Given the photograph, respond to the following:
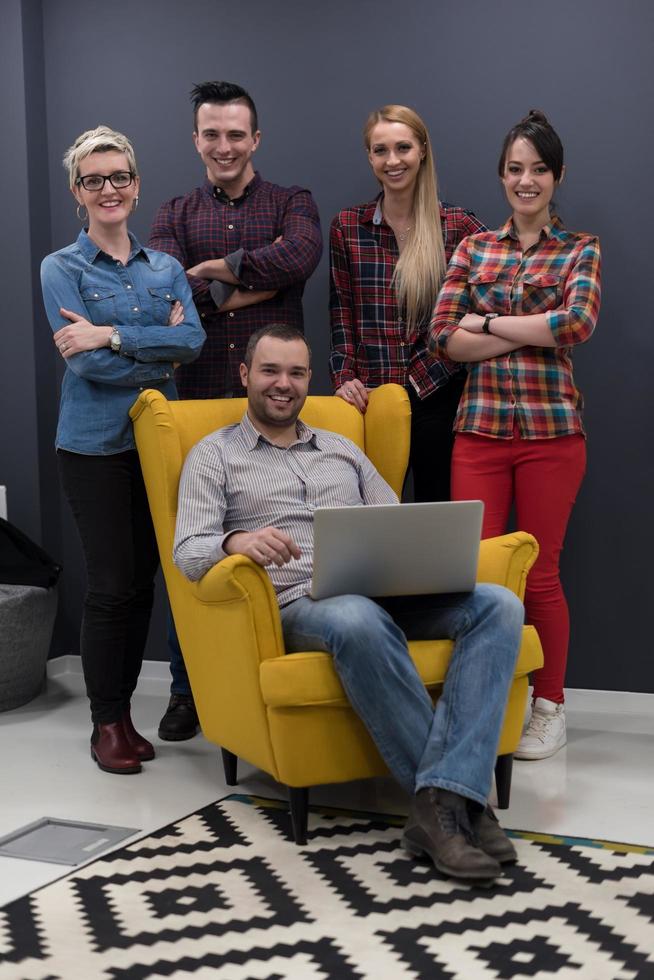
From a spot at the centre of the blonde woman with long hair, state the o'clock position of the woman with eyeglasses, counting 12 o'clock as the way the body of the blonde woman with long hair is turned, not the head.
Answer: The woman with eyeglasses is roughly at 2 o'clock from the blonde woman with long hair.

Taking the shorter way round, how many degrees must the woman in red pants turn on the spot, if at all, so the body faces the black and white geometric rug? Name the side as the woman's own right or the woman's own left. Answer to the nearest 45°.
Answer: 0° — they already face it

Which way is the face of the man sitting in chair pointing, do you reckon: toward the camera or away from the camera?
toward the camera

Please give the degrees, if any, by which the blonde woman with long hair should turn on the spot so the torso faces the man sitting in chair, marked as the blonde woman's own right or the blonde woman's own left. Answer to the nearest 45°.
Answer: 0° — they already face them

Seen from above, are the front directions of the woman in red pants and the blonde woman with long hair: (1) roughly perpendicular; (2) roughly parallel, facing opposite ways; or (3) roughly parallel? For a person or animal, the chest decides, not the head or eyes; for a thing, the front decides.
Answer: roughly parallel

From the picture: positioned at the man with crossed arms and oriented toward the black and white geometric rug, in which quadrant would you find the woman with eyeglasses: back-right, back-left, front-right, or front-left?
front-right

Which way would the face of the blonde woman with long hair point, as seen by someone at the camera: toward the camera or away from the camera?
toward the camera

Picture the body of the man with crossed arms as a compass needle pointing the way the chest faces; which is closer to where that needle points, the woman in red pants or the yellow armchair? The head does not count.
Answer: the yellow armchair

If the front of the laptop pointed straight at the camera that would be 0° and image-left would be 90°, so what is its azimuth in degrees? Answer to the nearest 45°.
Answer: approximately 180°

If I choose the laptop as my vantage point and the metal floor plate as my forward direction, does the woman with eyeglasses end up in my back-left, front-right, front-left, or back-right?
front-right

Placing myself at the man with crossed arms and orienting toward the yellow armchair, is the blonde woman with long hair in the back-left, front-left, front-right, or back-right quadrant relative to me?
front-left

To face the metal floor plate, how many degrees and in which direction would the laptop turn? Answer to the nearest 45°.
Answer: approximately 90° to its left

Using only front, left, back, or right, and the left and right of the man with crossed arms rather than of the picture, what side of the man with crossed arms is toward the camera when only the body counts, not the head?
front

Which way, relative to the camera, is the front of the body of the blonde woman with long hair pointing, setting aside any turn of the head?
toward the camera

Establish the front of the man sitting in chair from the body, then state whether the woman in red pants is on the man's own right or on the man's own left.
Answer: on the man's own left
